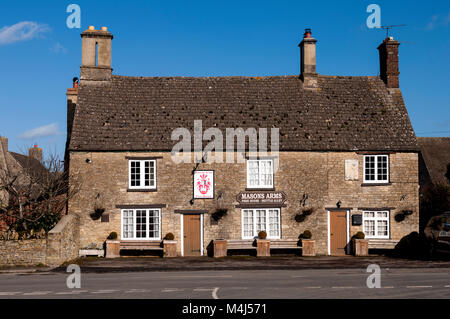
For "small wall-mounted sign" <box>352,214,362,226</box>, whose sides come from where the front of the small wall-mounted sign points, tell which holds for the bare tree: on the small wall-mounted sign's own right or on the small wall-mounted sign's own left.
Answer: on the small wall-mounted sign's own right

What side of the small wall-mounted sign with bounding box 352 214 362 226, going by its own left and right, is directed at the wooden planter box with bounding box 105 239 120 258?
right

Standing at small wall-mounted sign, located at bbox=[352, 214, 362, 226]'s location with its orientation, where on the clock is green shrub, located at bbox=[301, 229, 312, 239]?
The green shrub is roughly at 2 o'clock from the small wall-mounted sign.

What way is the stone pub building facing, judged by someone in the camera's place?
facing the viewer

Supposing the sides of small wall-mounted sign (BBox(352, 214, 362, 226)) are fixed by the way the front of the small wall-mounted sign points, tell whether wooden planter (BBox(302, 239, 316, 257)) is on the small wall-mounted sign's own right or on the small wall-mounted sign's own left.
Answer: on the small wall-mounted sign's own right

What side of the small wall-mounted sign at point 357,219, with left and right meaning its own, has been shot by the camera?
front

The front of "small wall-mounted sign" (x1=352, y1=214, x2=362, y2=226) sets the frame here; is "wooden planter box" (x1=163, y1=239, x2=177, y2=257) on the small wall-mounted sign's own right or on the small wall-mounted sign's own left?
on the small wall-mounted sign's own right
